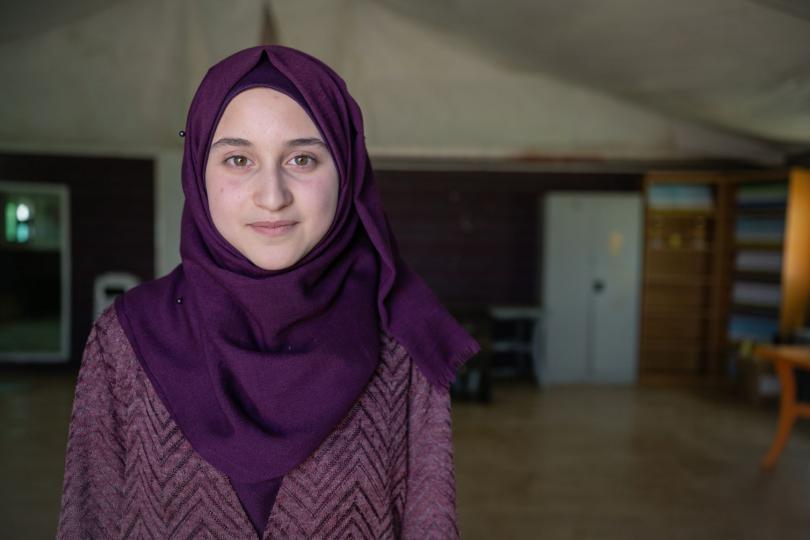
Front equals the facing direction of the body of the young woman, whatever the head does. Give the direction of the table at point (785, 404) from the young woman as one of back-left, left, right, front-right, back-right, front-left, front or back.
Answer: back-left

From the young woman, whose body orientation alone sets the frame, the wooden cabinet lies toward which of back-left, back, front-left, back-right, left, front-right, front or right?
back-left

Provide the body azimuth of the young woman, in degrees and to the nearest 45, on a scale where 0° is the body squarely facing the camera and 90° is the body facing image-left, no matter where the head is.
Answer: approximately 0°

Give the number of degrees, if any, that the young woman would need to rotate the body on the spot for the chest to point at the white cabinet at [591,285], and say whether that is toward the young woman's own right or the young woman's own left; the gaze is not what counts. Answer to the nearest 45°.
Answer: approximately 135° to the young woman's own left
